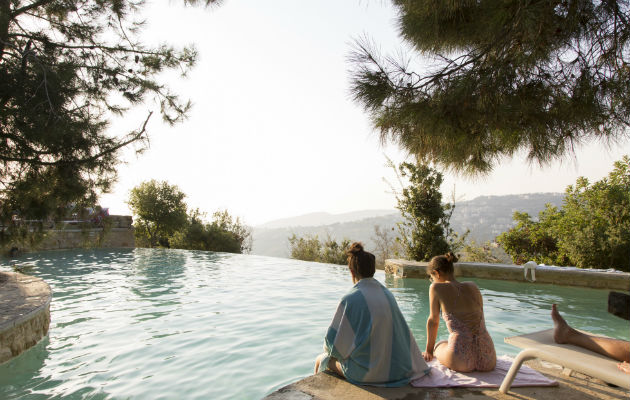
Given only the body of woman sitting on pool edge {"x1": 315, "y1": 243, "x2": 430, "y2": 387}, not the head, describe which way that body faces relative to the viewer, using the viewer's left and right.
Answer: facing away from the viewer and to the left of the viewer

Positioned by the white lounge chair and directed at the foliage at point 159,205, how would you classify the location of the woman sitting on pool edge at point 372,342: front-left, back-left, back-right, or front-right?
front-left

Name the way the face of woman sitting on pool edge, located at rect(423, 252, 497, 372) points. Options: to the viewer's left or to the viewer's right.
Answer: to the viewer's left

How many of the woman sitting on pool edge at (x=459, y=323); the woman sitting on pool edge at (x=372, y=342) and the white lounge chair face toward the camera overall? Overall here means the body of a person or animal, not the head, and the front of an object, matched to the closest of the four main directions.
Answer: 0

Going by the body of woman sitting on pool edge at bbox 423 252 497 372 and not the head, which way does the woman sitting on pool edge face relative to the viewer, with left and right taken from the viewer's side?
facing away from the viewer and to the left of the viewer

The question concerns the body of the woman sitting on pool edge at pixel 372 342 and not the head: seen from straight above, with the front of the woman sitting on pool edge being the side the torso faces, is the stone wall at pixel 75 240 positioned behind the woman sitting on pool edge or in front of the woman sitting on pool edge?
in front

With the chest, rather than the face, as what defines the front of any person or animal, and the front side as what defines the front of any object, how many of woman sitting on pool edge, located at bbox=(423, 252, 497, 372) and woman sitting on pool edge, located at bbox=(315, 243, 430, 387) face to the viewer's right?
0

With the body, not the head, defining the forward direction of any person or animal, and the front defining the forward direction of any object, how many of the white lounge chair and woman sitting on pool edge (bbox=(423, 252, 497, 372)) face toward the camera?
0

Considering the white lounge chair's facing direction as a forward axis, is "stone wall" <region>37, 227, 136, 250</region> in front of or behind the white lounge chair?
in front

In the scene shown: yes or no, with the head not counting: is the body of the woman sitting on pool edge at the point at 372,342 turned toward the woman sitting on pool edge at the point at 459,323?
no

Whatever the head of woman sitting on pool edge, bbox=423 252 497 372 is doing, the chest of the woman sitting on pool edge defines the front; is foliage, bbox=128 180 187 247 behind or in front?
in front

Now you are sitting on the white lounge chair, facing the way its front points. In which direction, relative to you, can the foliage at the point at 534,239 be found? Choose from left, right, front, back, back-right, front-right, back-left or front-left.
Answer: front-right

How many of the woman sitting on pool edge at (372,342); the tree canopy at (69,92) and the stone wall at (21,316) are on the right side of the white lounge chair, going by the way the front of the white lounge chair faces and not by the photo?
0

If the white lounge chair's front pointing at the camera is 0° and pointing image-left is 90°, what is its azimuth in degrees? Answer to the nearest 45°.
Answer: approximately 135°

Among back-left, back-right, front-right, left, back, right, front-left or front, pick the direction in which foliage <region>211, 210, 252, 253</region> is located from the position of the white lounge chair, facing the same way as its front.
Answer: front
